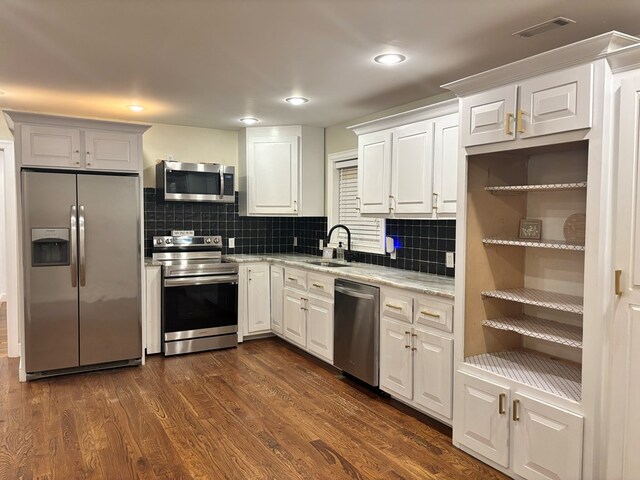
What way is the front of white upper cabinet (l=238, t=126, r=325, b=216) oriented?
toward the camera

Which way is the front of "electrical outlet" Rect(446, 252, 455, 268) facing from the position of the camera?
facing the viewer and to the left of the viewer

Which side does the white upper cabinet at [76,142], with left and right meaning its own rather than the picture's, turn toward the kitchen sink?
left

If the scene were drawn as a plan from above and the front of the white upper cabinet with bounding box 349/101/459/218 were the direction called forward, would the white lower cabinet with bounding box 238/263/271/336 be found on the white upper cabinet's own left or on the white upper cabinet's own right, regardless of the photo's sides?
on the white upper cabinet's own right

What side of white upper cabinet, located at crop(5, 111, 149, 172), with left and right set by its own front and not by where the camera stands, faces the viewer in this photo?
front

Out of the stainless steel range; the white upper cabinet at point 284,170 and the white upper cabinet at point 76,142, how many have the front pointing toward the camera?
3

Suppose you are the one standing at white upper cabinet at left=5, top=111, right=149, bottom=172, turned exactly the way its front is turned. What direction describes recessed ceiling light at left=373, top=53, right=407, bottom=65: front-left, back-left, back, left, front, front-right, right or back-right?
front-left

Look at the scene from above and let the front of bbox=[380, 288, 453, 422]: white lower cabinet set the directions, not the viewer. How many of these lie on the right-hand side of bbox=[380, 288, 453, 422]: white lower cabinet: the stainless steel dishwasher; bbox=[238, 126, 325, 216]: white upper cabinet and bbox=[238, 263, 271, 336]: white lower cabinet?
3

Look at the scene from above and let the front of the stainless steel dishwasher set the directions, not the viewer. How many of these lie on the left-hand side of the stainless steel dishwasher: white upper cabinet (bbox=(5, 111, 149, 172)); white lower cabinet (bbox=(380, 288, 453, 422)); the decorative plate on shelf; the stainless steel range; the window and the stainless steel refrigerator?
2

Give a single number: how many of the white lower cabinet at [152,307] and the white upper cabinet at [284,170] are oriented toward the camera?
2

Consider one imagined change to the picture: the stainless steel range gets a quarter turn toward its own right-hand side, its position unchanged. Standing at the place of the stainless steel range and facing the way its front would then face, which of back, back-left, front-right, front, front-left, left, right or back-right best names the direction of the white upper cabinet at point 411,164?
back-left

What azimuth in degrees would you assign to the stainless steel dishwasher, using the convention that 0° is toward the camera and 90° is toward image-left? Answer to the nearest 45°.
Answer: approximately 45°

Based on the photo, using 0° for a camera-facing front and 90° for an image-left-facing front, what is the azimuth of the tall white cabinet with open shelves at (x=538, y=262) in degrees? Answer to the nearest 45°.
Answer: approximately 45°
